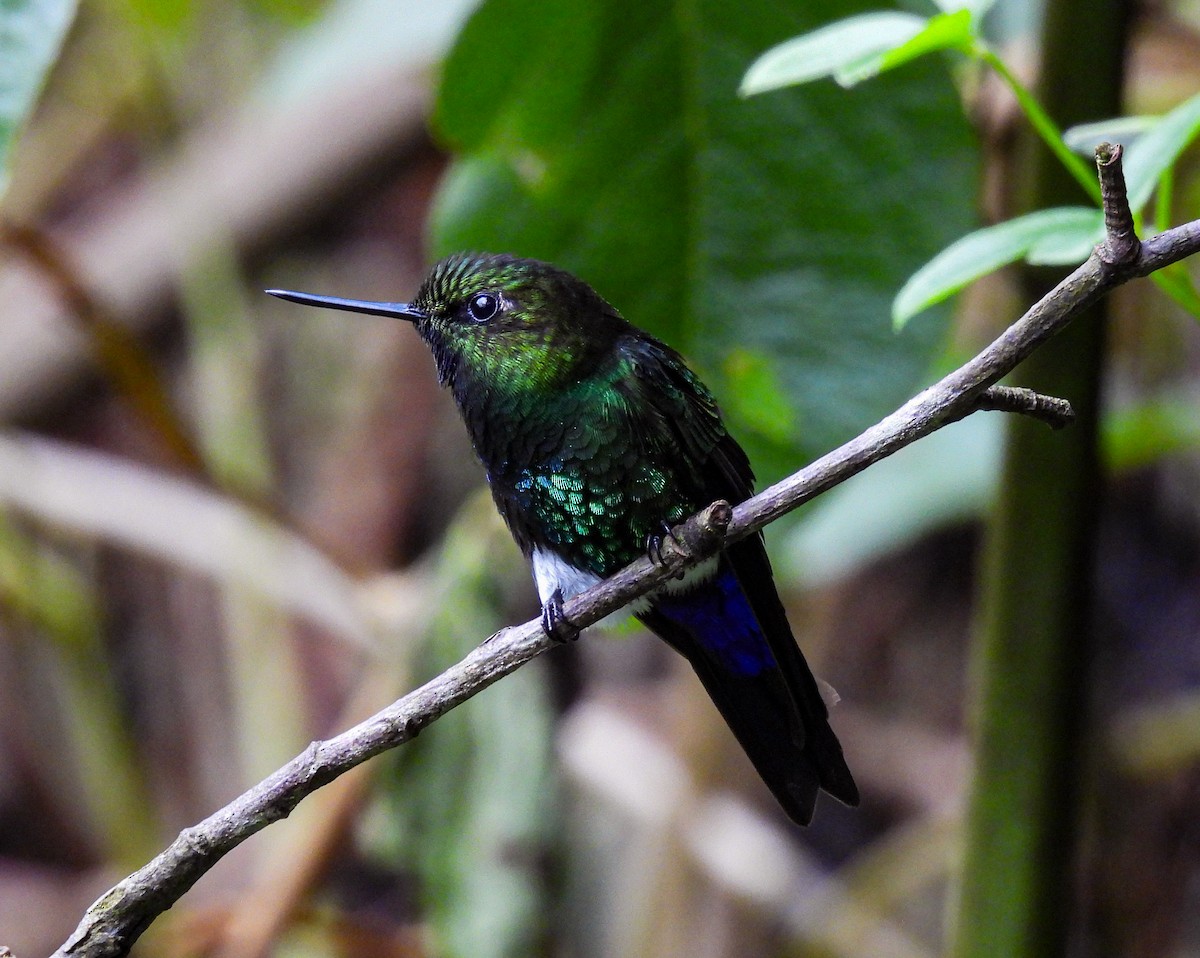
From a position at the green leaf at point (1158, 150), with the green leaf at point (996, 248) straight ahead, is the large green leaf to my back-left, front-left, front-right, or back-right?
front-right

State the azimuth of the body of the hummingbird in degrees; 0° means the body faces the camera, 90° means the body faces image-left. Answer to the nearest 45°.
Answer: approximately 45°
